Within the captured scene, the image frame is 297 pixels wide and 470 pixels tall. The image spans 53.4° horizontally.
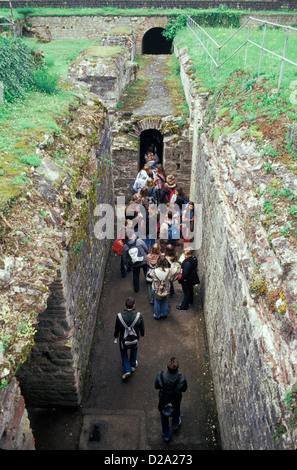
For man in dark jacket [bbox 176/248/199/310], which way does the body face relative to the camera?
to the viewer's left

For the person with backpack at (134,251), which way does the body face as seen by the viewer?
away from the camera

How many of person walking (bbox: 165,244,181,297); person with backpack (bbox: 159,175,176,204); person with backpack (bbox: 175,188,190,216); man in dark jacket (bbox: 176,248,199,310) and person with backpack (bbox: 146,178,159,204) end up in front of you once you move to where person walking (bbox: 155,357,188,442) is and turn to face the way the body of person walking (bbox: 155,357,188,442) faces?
5

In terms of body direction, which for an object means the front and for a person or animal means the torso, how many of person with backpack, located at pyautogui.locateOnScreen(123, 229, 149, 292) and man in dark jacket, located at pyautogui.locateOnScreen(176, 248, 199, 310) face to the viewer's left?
1

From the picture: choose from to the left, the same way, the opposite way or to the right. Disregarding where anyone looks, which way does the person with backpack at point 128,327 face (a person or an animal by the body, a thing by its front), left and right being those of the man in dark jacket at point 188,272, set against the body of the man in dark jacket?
to the right

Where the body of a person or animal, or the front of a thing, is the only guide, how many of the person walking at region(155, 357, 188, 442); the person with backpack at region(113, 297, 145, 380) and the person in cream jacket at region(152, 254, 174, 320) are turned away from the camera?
3

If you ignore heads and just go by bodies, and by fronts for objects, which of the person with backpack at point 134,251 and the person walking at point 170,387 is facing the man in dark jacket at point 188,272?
the person walking

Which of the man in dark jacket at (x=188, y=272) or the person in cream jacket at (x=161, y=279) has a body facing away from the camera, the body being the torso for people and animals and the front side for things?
the person in cream jacket

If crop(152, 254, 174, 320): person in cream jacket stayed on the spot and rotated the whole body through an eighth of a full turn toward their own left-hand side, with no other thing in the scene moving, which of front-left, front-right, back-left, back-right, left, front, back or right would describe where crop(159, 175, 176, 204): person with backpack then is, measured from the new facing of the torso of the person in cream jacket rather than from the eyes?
front-right

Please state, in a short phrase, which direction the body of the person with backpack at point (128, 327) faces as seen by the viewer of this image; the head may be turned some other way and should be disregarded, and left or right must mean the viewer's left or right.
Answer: facing away from the viewer

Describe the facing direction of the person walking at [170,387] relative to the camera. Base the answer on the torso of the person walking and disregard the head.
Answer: away from the camera

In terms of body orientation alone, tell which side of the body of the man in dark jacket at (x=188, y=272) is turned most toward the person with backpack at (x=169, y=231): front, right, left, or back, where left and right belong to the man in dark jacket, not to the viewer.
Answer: right

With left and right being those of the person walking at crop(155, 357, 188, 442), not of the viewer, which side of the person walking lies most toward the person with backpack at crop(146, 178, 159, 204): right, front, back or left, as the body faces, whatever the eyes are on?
front

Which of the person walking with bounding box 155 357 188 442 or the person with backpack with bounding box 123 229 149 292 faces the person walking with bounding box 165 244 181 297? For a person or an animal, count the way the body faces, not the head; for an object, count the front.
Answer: the person walking with bounding box 155 357 188 442

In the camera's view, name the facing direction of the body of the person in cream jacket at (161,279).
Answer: away from the camera

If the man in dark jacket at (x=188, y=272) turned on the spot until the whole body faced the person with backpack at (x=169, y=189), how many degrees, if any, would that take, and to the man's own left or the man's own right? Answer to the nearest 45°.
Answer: approximately 90° to the man's own right
